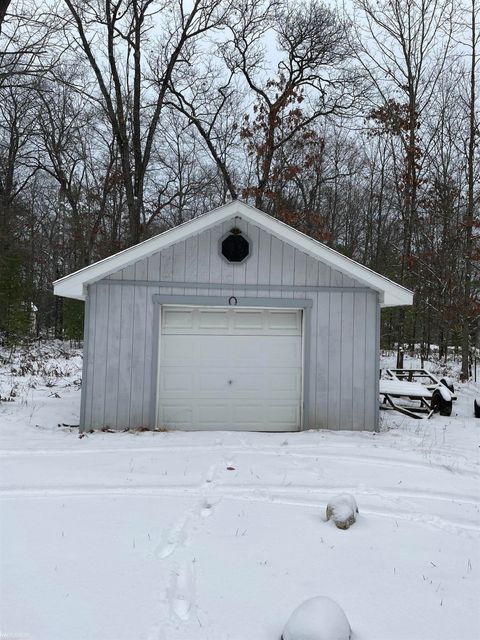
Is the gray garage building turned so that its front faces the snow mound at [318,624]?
yes

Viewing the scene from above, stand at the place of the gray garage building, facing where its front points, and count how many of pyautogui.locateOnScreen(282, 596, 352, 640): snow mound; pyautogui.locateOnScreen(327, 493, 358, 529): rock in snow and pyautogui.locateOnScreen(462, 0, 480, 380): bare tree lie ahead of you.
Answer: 2

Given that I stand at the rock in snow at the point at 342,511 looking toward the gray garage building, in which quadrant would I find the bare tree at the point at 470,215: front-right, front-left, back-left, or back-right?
front-right

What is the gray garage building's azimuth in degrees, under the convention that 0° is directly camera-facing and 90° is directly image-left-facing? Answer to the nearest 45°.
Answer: approximately 0°

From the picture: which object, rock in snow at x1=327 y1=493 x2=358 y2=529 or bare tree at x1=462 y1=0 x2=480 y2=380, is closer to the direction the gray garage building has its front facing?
the rock in snow

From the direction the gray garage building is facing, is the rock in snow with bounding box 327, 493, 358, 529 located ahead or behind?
ahead

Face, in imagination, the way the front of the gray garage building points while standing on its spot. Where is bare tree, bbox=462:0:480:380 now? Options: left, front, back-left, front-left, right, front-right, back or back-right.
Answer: back-left
